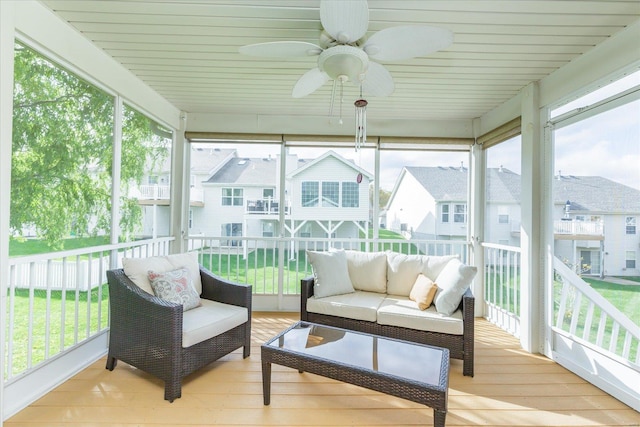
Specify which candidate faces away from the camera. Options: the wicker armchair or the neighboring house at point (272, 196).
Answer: the neighboring house

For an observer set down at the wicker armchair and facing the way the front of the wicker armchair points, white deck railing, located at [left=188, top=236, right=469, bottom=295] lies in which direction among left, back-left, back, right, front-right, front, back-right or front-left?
left

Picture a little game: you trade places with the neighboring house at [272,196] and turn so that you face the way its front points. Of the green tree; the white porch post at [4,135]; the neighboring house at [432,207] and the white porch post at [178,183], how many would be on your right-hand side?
1

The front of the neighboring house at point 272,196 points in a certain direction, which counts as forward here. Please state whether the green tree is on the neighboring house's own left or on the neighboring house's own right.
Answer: on the neighboring house's own left

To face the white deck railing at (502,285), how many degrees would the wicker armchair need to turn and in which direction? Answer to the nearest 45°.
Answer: approximately 45° to its left

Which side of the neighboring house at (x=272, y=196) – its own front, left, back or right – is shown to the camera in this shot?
back

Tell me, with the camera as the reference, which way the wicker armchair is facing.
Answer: facing the viewer and to the right of the viewer

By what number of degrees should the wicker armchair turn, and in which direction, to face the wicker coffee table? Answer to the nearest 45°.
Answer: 0° — it already faces it

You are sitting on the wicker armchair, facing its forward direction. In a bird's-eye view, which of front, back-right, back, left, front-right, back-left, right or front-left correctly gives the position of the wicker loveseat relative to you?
front-left

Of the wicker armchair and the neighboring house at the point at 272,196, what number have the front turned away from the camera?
1
